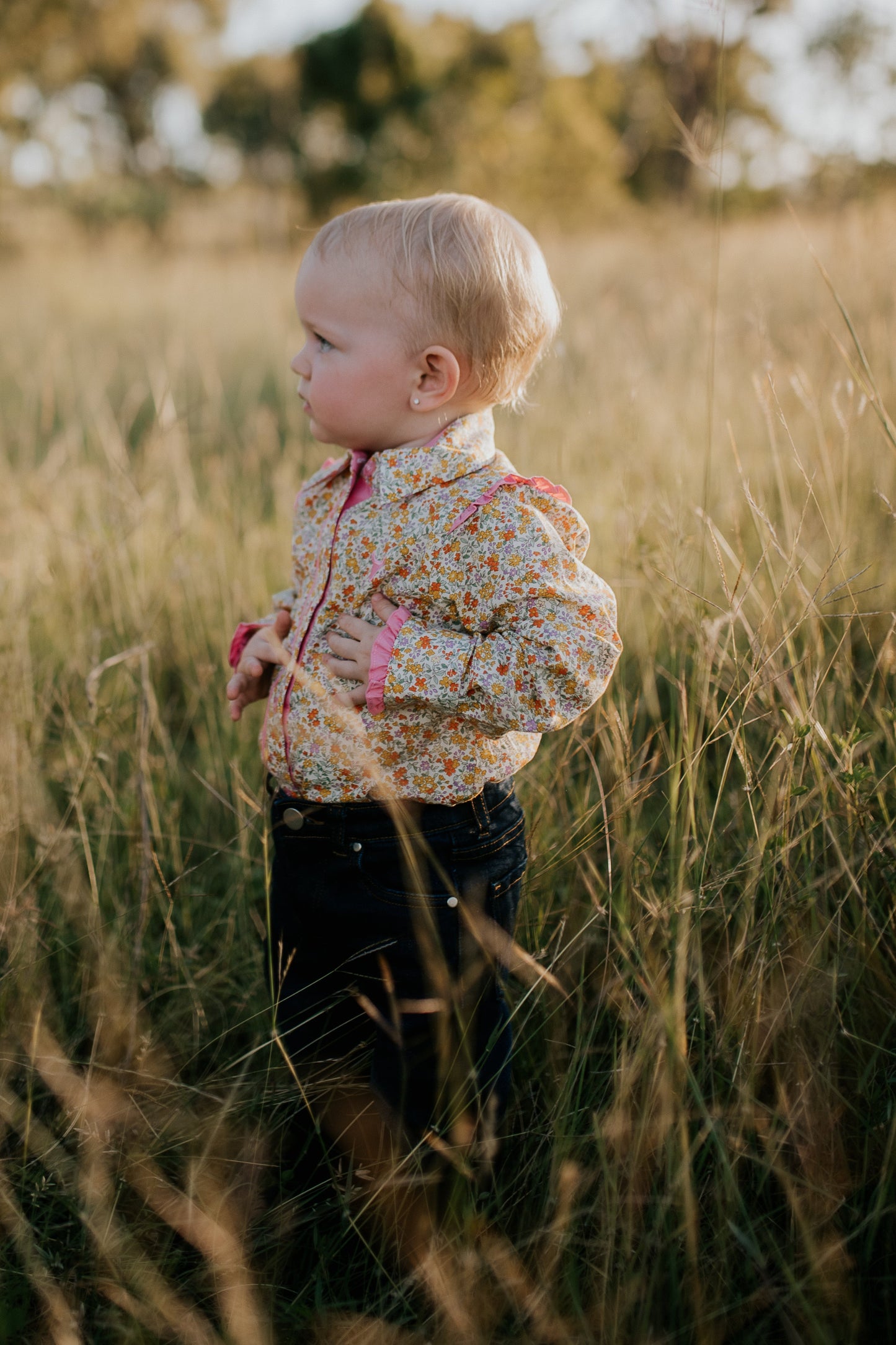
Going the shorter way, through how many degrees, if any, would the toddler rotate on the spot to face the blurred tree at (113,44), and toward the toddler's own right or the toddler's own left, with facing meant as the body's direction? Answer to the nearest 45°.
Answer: approximately 135° to the toddler's own right

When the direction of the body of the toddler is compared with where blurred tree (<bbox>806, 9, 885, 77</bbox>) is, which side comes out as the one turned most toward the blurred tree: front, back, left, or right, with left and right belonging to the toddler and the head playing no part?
back

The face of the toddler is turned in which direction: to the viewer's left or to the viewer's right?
to the viewer's left

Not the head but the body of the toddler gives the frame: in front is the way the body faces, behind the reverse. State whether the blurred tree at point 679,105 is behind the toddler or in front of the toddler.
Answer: behind

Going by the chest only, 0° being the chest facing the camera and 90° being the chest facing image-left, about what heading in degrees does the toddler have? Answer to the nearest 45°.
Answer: approximately 45°

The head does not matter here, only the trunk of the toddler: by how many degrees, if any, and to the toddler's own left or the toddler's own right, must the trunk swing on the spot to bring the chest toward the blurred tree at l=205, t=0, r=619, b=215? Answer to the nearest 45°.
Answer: approximately 135° to the toddler's own right
